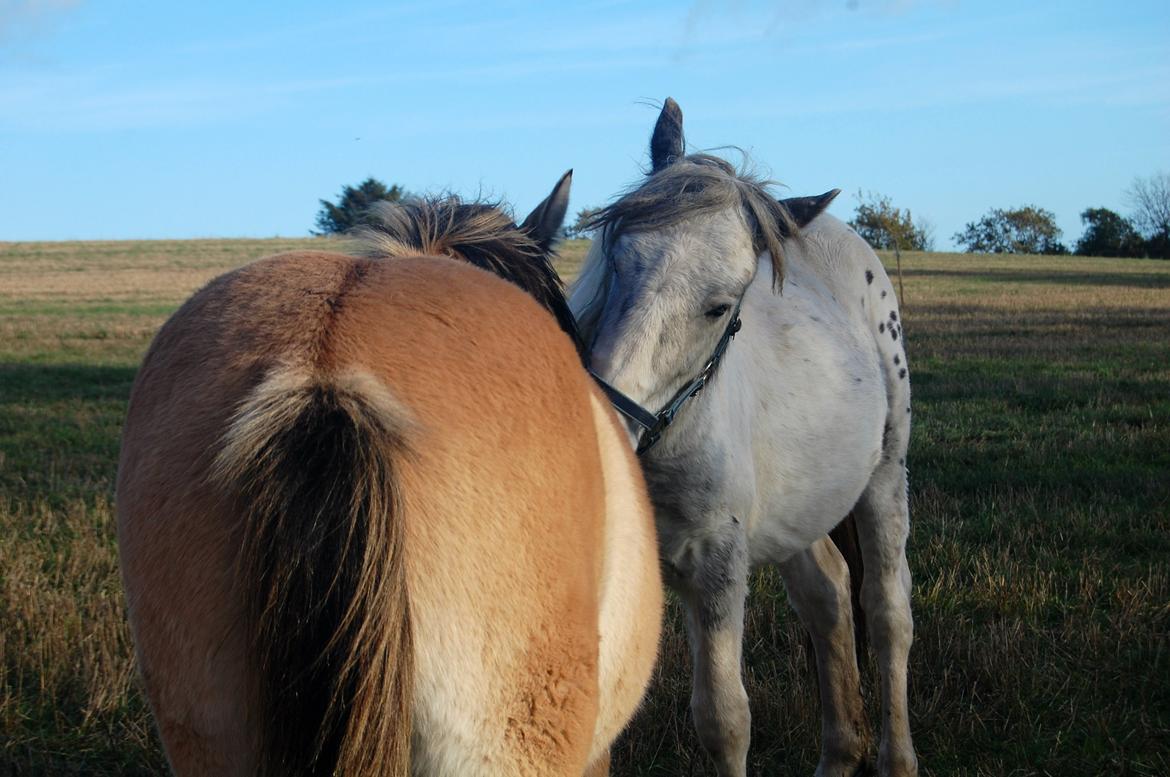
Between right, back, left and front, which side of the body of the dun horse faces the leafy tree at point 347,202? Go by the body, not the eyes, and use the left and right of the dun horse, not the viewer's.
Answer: front

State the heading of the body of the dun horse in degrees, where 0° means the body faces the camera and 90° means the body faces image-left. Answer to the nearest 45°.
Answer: approximately 180°
